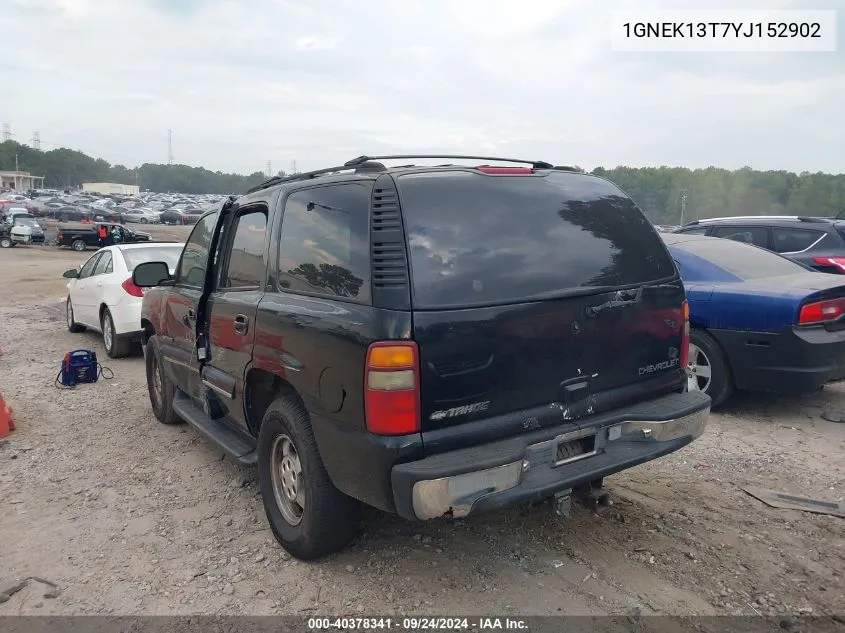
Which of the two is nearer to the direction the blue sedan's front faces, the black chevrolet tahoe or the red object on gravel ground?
the red object on gravel ground

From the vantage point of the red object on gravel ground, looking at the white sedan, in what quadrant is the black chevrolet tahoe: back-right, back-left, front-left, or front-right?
back-right

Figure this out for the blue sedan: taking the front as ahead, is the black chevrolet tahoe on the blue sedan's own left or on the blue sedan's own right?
on the blue sedan's own left

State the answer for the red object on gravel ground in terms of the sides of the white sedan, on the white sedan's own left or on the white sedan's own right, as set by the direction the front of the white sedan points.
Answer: on the white sedan's own left

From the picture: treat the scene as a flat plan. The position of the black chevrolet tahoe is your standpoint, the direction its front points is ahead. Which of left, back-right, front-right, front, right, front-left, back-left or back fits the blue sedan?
right

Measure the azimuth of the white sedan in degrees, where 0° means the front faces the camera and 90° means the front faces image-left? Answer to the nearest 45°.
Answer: approximately 135°

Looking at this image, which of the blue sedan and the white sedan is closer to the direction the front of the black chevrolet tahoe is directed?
the white sedan

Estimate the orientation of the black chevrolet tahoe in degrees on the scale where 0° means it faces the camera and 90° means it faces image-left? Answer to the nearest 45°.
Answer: approximately 135°

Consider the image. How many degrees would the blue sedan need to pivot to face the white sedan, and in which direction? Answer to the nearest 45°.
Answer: approximately 45° to its left

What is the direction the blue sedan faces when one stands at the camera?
facing away from the viewer and to the left of the viewer

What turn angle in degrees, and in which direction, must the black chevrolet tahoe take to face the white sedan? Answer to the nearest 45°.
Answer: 0° — it already faces it
